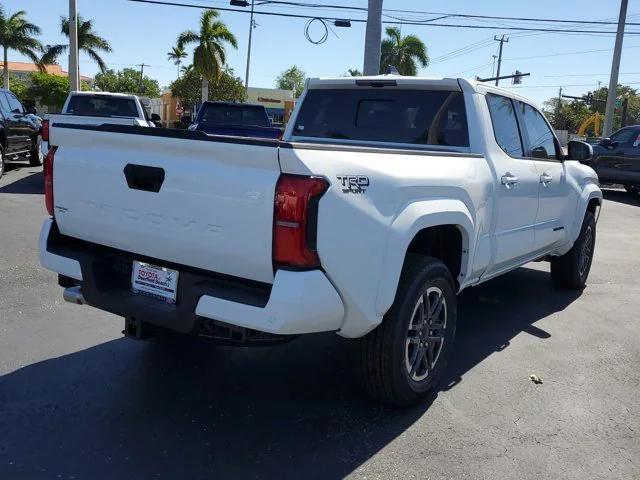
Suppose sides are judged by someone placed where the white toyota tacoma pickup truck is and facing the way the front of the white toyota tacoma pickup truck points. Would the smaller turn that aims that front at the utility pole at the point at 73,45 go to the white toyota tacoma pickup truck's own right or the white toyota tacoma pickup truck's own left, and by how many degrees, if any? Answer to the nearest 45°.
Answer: approximately 90° to the white toyota tacoma pickup truck's own left

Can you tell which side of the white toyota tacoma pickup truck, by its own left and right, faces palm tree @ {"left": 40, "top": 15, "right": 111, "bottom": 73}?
left

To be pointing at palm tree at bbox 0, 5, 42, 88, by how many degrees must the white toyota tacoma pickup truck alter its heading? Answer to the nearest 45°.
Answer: approximately 90° to its left

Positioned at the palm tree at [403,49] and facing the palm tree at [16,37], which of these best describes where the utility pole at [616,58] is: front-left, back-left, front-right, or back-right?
back-left

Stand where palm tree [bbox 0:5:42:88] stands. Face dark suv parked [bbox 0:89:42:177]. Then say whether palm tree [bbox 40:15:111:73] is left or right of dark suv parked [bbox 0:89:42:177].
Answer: left

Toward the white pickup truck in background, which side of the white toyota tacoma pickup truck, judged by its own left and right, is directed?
left

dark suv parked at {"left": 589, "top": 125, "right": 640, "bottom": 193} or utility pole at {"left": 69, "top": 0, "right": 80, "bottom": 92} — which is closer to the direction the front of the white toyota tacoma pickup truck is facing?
the dark suv parked

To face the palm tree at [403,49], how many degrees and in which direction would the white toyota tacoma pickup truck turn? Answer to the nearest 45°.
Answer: approximately 45° to its left

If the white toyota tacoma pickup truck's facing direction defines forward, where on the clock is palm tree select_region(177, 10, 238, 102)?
The palm tree is roughly at 10 o'clock from the white toyota tacoma pickup truck.

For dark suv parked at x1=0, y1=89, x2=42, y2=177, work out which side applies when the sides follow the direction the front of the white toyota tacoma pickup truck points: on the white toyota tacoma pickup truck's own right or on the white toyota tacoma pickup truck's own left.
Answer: on the white toyota tacoma pickup truck's own left

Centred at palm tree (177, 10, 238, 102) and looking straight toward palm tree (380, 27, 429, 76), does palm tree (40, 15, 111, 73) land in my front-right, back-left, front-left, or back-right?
back-left

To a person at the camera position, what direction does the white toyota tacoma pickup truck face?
facing away from the viewer and to the right of the viewer
